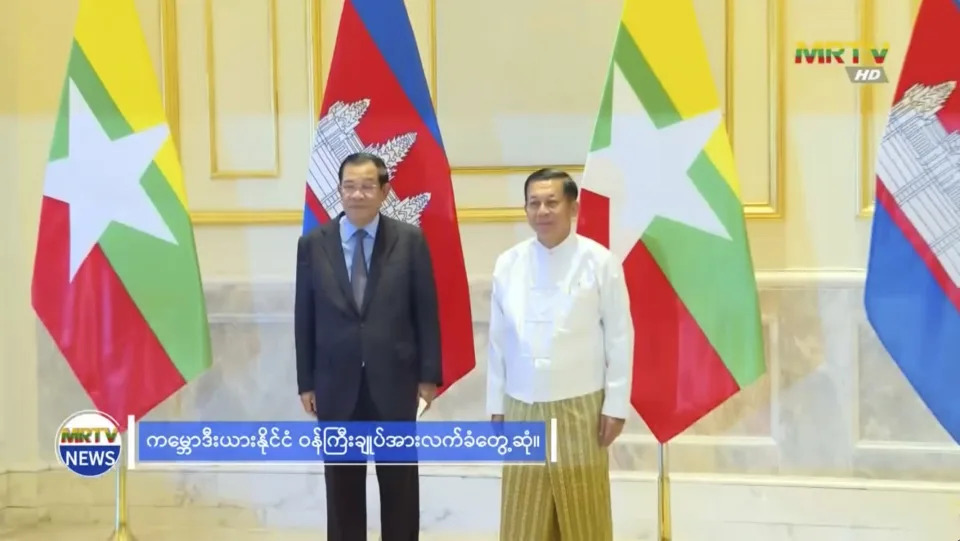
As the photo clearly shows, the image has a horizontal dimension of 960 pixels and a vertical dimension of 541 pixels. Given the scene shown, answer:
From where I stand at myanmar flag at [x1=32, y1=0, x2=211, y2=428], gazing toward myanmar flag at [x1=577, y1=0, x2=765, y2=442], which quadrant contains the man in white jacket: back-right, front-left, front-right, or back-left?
front-right

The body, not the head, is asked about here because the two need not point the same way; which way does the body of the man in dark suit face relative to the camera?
toward the camera

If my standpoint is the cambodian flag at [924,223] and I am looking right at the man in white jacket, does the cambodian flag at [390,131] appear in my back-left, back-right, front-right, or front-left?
front-right

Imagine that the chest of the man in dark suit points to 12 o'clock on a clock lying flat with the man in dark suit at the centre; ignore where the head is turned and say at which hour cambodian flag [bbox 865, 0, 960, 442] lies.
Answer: The cambodian flag is roughly at 9 o'clock from the man in dark suit.

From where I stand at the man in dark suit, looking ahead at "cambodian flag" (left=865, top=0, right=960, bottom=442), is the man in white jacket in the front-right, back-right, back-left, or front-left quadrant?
front-right
